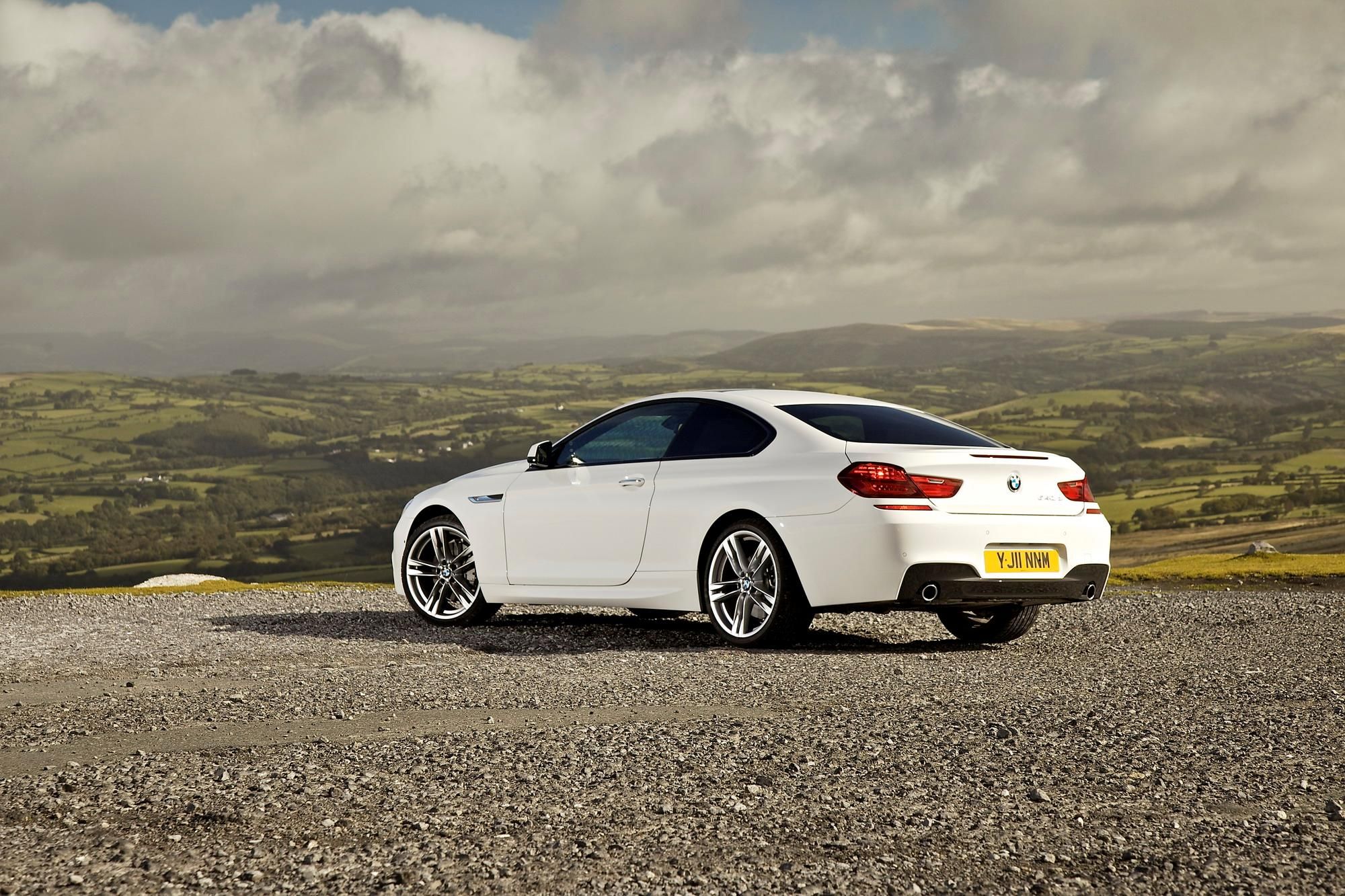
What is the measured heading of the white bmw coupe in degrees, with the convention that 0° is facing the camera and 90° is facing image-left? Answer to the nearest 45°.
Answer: approximately 135°
